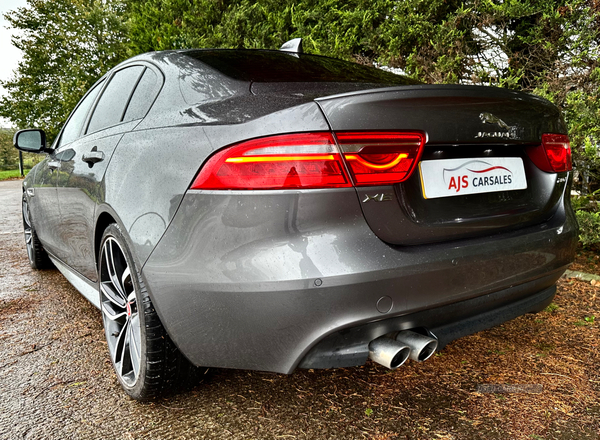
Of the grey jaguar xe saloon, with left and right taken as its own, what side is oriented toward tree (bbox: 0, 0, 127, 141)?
front

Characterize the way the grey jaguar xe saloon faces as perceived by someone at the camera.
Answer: facing away from the viewer and to the left of the viewer
